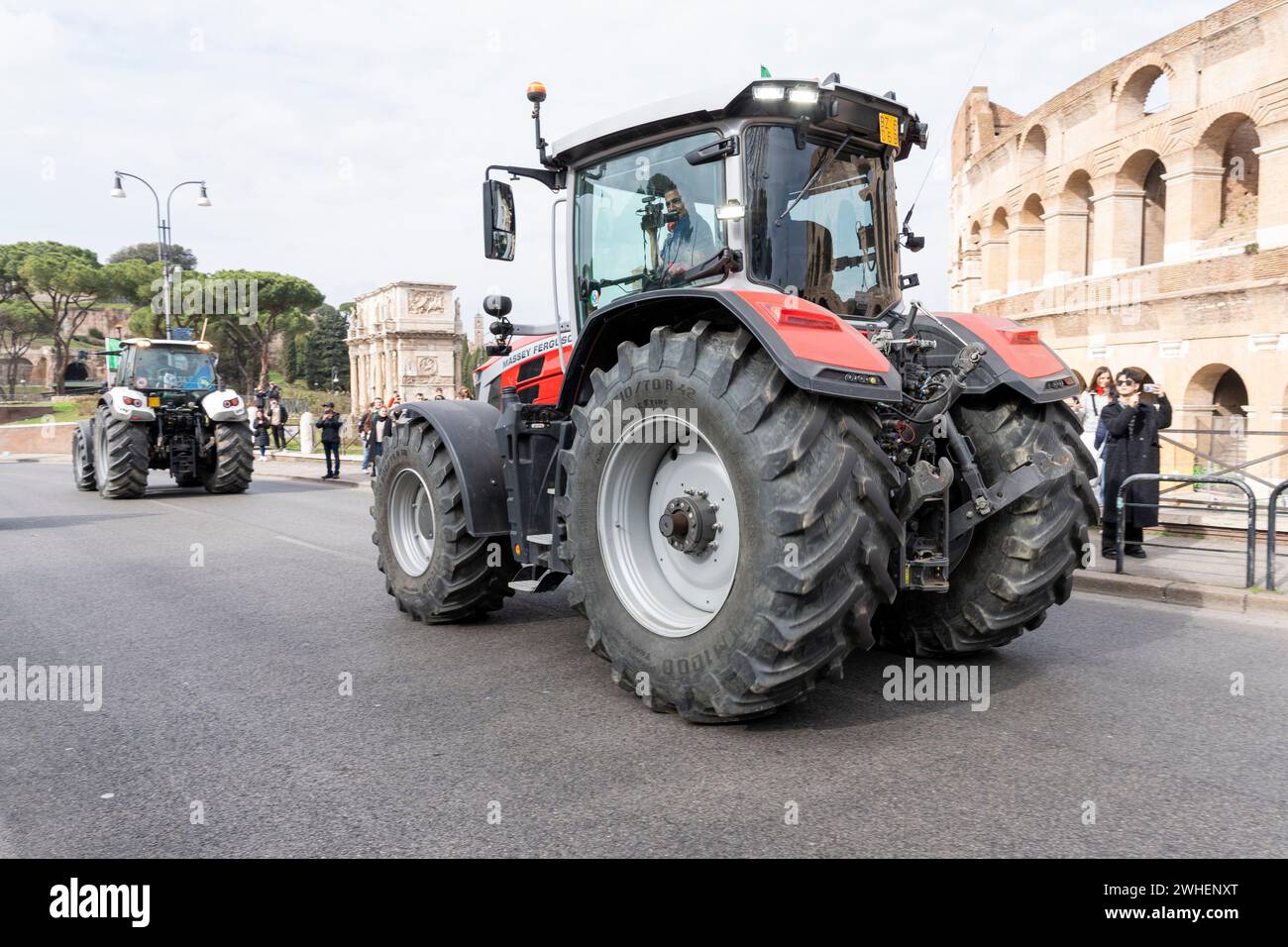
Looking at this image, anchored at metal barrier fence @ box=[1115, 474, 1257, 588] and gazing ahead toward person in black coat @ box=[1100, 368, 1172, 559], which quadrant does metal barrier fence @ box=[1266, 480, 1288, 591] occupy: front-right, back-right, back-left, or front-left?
back-right

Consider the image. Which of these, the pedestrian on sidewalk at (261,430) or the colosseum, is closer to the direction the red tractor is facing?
the pedestrian on sidewalk

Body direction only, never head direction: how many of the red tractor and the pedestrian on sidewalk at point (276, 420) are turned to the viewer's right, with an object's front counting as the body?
0

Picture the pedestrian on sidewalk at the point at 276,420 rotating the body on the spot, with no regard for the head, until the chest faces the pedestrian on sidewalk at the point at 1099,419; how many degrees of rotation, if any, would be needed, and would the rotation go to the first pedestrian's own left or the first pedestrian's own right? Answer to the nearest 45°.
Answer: approximately 45° to the first pedestrian's own left

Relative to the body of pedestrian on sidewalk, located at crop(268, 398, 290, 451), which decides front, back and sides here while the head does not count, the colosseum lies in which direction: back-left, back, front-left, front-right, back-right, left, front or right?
left

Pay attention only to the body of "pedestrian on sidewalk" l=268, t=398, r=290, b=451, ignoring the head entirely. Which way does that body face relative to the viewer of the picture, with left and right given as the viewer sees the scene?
facing the viewer and to the left of the viewer

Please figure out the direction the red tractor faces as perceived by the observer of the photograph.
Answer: facing away from the viewer and to the left of the viewer

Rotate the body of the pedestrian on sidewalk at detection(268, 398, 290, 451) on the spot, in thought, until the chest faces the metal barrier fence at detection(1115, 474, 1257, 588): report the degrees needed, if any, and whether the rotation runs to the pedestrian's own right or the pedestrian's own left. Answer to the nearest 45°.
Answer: approximately 45° to the pedestrian's own left

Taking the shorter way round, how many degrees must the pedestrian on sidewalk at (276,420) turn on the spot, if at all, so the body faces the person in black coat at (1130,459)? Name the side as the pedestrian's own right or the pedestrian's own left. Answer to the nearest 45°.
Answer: approximately 45° to the pedestrian's own left

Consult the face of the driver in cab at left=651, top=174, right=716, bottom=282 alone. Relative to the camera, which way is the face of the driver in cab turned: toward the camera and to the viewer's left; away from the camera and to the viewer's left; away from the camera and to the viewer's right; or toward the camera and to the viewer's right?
toward the camera and to the viewer's left

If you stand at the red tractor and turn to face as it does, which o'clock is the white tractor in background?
The white tractor in background is roughly at 12 o'clock from the red tractor.
